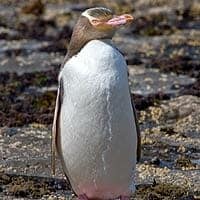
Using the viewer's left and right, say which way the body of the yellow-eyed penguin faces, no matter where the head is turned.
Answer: facing the viewer
